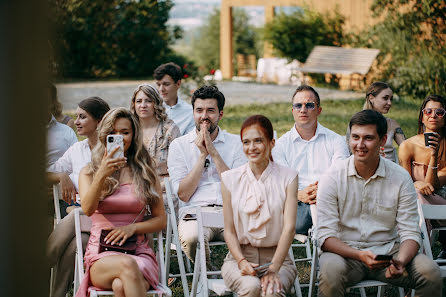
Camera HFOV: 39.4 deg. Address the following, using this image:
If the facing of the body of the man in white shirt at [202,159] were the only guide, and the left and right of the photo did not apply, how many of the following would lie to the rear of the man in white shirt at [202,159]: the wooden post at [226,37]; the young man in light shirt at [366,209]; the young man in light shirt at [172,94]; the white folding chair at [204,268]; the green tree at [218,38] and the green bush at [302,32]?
4

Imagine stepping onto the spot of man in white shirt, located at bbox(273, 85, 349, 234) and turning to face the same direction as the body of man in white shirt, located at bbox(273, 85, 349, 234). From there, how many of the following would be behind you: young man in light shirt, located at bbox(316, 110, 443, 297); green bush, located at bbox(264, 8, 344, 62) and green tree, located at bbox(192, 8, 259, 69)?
2

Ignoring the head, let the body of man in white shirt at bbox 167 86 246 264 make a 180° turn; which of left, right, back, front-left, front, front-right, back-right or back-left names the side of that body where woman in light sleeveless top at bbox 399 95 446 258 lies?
right

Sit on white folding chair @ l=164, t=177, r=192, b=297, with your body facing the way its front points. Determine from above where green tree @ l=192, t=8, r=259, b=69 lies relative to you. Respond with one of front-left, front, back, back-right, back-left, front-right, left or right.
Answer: back-left

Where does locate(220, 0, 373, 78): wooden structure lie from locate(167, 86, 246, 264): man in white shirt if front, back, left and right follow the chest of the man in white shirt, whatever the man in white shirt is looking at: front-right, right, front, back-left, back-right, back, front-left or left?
back

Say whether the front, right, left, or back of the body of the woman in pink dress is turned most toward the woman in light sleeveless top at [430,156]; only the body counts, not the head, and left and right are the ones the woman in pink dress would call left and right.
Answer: left

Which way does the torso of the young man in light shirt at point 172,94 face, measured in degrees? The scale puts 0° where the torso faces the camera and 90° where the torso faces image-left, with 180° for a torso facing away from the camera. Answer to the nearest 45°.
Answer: approximately 45°

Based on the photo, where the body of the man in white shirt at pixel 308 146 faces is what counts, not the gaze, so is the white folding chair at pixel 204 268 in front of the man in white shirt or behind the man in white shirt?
in front

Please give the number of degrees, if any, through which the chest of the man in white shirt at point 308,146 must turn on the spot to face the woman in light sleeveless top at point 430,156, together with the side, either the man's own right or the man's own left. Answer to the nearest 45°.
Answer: approximately 90° to the man's own left

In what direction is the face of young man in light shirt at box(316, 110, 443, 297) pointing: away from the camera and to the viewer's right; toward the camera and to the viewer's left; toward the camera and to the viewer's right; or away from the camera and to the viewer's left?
toward the camera and to the viewer's left
